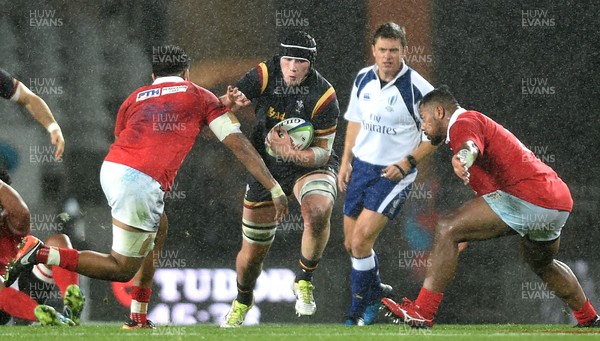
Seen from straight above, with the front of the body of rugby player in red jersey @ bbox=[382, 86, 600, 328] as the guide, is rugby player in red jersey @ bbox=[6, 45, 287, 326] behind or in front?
in front

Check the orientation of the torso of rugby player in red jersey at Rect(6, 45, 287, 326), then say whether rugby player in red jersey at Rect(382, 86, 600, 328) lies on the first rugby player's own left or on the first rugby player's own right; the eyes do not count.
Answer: on the first rugby player's own right

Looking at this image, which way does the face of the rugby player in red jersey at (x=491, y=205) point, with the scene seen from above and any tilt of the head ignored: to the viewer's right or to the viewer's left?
to the viewer's left

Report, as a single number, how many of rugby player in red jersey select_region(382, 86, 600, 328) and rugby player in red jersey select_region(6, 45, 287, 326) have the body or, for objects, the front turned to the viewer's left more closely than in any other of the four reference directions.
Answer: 1

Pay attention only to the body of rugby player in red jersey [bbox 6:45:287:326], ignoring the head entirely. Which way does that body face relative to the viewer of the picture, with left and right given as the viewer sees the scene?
facing away from the viewer and to the right of the viewer

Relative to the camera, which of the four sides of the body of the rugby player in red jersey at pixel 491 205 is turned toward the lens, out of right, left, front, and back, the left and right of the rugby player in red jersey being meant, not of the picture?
left
